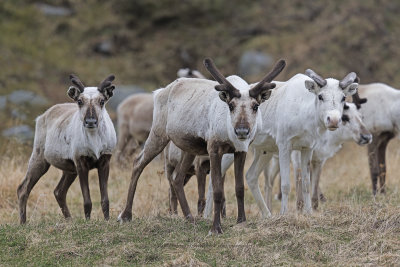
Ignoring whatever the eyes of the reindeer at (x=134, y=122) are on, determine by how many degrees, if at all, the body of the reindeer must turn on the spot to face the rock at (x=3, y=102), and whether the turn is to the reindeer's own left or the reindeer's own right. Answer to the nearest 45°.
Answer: approximately 135° to the reindeer's own left

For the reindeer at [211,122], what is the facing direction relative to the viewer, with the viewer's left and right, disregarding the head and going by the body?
facing the viewer and to the right of the viewer

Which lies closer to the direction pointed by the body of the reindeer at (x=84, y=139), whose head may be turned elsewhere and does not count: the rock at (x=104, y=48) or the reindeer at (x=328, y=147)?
the reindeer

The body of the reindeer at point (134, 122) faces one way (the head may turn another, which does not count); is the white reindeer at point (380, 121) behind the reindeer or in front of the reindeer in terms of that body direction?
in front

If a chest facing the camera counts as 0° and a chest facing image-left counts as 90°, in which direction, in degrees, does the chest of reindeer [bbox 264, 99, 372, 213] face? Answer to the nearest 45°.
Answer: approximately 270°

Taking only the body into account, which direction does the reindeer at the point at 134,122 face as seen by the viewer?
to the viewer's right

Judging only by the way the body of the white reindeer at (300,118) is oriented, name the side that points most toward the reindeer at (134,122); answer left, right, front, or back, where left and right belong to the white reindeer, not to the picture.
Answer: back

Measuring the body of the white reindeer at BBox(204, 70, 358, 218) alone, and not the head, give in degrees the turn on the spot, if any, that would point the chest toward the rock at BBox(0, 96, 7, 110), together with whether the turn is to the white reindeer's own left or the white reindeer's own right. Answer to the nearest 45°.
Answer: approximately 180°

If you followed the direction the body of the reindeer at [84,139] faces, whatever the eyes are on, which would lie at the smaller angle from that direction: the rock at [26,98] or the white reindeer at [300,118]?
the white reindeer

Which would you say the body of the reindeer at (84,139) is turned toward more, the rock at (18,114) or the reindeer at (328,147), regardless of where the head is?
the reindeer
